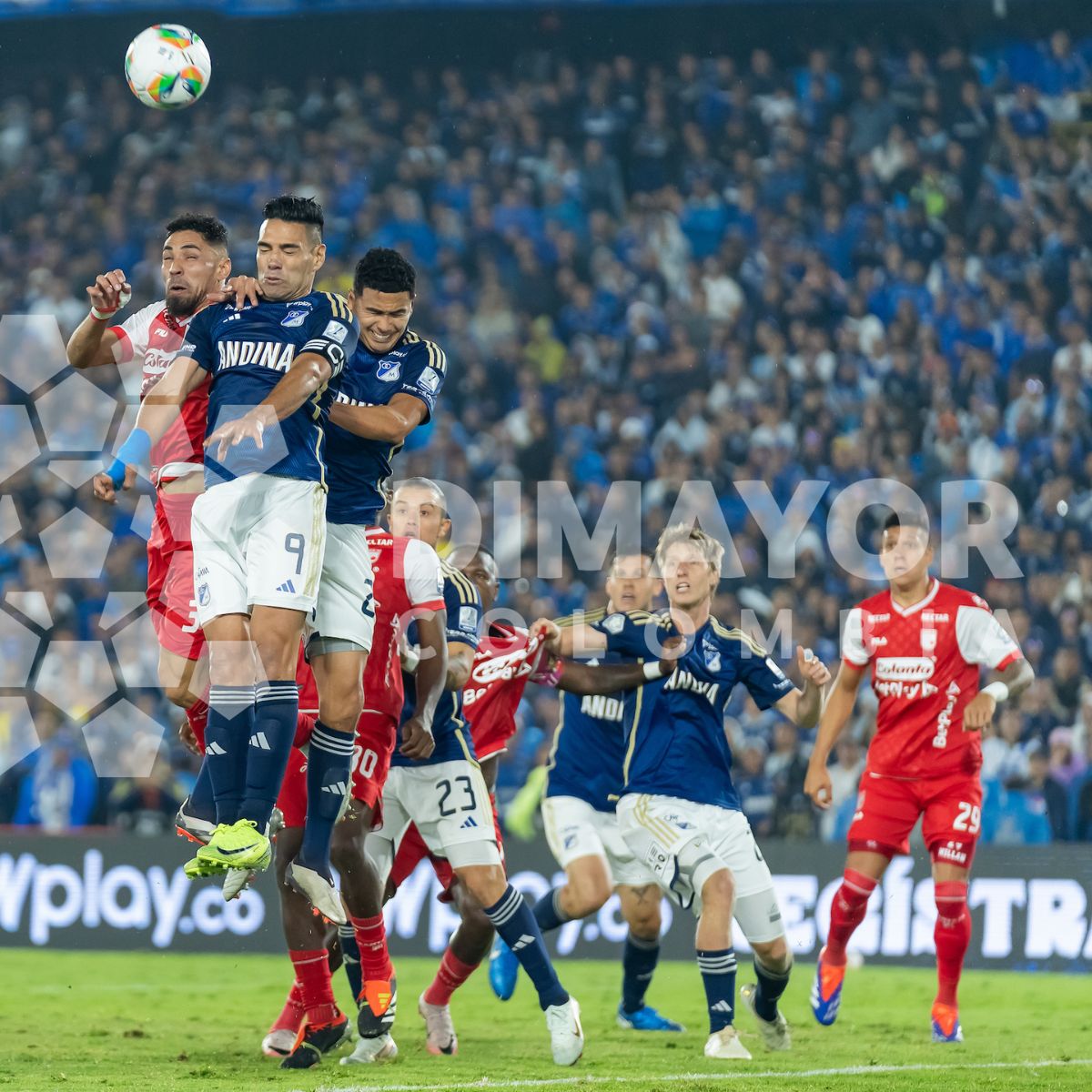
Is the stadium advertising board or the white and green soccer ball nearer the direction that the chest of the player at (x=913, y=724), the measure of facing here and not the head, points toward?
the white and green soccer ball

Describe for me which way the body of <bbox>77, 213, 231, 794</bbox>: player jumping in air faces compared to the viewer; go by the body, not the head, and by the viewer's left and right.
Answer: facing the viewer and to the left of the viewer

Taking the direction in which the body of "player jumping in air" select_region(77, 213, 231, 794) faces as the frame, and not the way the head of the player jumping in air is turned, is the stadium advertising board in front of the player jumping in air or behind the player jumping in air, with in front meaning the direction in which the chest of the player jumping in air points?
behind

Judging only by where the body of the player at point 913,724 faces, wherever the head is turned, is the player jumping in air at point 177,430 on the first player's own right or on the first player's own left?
on the first player's own right

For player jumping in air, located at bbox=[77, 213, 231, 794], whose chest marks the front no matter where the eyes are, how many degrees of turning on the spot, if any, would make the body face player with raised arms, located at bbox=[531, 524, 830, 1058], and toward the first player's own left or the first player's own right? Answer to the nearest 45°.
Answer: approximately 135° to the first player's own left

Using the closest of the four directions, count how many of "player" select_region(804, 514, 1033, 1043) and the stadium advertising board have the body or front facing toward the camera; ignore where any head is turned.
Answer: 2

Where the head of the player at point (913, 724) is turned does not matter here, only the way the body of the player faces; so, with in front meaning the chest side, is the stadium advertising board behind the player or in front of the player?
behind

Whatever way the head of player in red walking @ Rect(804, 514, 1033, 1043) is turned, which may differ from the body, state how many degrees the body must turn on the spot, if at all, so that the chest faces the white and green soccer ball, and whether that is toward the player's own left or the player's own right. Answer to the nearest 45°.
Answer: approximately 45° to the player's own right

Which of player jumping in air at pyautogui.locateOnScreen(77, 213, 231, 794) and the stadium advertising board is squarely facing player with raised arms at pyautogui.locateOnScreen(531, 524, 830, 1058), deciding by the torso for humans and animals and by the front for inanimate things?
the stadium advertising board

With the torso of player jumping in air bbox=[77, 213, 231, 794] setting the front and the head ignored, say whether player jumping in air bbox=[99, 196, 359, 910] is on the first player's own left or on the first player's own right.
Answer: on the first player's own left

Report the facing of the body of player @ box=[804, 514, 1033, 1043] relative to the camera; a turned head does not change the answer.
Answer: toward the camera

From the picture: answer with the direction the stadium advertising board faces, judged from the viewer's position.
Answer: facing the viewer
